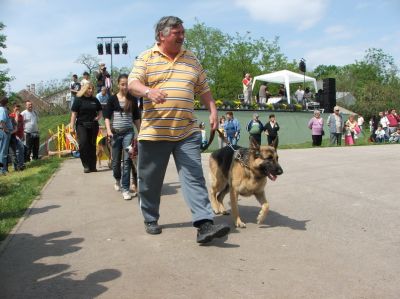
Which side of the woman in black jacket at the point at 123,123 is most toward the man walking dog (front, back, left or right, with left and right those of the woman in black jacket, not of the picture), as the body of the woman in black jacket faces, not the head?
front

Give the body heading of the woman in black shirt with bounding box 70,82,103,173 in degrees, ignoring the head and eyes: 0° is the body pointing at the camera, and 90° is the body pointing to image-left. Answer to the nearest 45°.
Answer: approximately 0°

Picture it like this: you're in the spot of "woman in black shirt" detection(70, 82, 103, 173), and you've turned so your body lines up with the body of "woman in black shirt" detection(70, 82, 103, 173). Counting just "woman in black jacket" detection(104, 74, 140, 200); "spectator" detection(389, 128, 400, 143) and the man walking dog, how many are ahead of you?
2

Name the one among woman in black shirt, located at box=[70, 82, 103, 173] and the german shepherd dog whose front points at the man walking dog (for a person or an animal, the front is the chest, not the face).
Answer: the woman in black shirt

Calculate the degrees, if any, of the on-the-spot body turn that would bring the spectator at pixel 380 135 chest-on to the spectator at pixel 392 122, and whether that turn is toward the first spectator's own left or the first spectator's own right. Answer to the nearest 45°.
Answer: approximately 135° to the first spectator's own left

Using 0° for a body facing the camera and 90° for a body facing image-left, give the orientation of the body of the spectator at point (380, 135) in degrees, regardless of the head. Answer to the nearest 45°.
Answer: approximately 0°

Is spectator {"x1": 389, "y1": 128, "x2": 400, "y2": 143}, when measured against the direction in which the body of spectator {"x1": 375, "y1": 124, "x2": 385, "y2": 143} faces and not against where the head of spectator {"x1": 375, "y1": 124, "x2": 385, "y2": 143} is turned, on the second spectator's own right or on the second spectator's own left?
on the second spectator's own left

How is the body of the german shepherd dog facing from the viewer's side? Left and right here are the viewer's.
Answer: facing the viewer and to the right of the viewer

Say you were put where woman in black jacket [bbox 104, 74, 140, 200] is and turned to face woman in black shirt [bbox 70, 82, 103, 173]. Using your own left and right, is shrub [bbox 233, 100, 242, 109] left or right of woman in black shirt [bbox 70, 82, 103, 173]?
right

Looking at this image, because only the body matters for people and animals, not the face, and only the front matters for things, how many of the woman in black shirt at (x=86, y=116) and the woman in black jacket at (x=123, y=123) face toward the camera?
2

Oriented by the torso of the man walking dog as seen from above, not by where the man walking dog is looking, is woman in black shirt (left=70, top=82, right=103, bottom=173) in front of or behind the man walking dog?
behind

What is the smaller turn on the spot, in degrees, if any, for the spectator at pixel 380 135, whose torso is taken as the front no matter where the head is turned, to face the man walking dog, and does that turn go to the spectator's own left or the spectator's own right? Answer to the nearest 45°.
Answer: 0° — they already face them

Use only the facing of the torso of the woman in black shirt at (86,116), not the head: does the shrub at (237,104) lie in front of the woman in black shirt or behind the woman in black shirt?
behind
